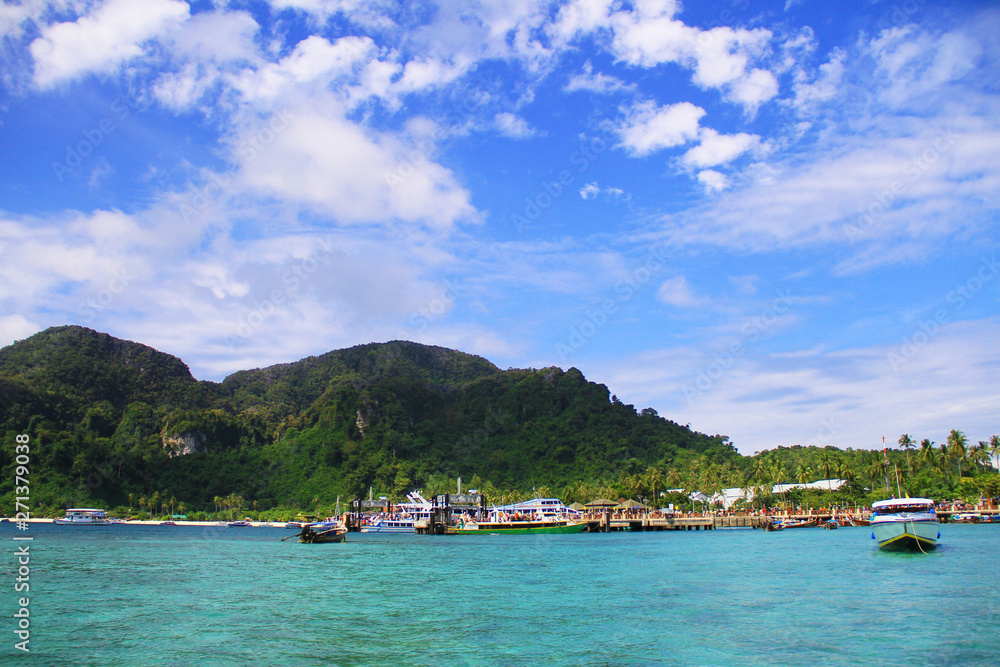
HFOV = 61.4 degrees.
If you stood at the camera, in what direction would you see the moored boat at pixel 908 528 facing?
facing the viewer
